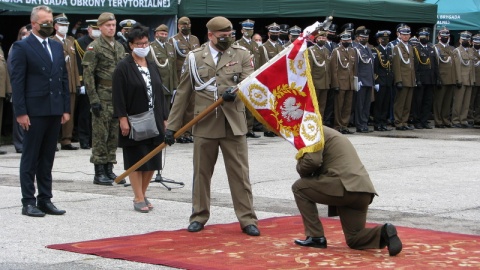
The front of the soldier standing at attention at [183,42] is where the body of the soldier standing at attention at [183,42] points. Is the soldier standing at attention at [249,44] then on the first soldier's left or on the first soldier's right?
on the first soldier's left

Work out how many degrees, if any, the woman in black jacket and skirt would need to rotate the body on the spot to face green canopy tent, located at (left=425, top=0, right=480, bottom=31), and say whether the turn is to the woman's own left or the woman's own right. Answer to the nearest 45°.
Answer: approximately 90° to the woman's own left

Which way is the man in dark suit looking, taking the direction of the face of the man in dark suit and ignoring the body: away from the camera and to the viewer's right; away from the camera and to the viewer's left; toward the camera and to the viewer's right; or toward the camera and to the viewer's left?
toward the camera and to the viewer's right

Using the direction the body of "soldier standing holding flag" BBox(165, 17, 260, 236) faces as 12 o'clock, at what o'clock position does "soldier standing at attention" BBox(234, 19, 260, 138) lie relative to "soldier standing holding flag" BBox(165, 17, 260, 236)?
"soldier standing at attention" BBox(234, 19, 260, 138) is roughly at 6 o'clock from "soldier standing holding flag" BBox(165, 17, 260, 236).

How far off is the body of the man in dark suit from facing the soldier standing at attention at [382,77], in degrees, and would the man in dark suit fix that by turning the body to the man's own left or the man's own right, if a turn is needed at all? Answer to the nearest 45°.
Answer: approximately 90° to the man's own left

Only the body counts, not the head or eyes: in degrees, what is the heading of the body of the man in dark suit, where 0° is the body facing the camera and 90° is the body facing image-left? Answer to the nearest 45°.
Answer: approximately 315°

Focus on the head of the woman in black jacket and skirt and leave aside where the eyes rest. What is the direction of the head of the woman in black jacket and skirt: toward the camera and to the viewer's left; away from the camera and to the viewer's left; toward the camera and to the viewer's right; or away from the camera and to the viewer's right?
toward the camera and to the viewer's right

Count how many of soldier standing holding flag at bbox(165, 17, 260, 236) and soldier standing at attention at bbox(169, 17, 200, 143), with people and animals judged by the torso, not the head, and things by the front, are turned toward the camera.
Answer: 2

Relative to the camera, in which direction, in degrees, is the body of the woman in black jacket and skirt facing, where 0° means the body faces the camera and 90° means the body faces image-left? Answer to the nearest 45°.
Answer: approximately 315°

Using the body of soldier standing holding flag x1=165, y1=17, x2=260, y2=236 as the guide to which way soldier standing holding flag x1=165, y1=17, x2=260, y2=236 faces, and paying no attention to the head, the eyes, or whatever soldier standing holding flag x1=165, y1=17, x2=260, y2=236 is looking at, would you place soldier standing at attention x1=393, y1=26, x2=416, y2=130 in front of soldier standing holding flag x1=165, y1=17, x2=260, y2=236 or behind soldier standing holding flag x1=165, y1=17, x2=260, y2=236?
behind
